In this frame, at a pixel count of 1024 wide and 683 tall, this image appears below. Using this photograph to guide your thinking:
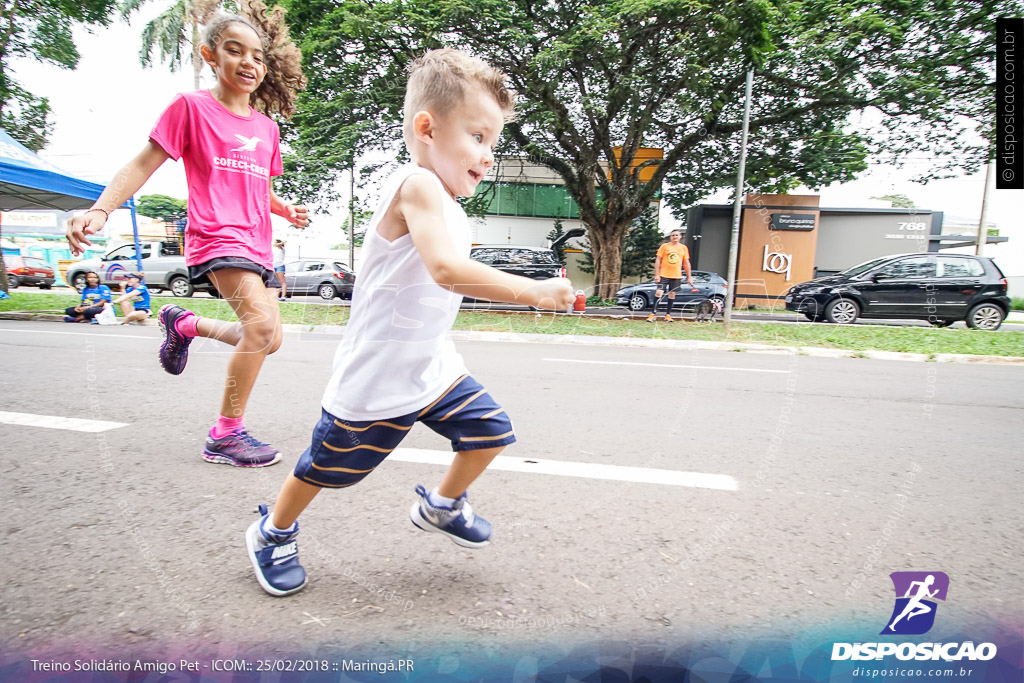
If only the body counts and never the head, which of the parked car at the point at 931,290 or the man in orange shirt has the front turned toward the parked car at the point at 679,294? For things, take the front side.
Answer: the parked car at the point at 931,290

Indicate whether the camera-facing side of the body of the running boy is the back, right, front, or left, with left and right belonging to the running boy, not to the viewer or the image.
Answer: right

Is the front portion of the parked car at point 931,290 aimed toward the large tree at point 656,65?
yes

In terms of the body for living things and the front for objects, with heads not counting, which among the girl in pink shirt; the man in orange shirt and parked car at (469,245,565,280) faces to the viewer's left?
the parked car

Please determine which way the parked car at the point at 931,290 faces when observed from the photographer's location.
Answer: facing to the left of the viewer

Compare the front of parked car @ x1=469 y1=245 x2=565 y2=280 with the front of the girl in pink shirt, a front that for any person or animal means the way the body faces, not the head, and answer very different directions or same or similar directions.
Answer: very different directions

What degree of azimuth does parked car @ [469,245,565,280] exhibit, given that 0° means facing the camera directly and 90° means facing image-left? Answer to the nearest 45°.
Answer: approximately 90°

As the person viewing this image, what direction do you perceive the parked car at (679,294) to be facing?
facing to the left of the viewer
